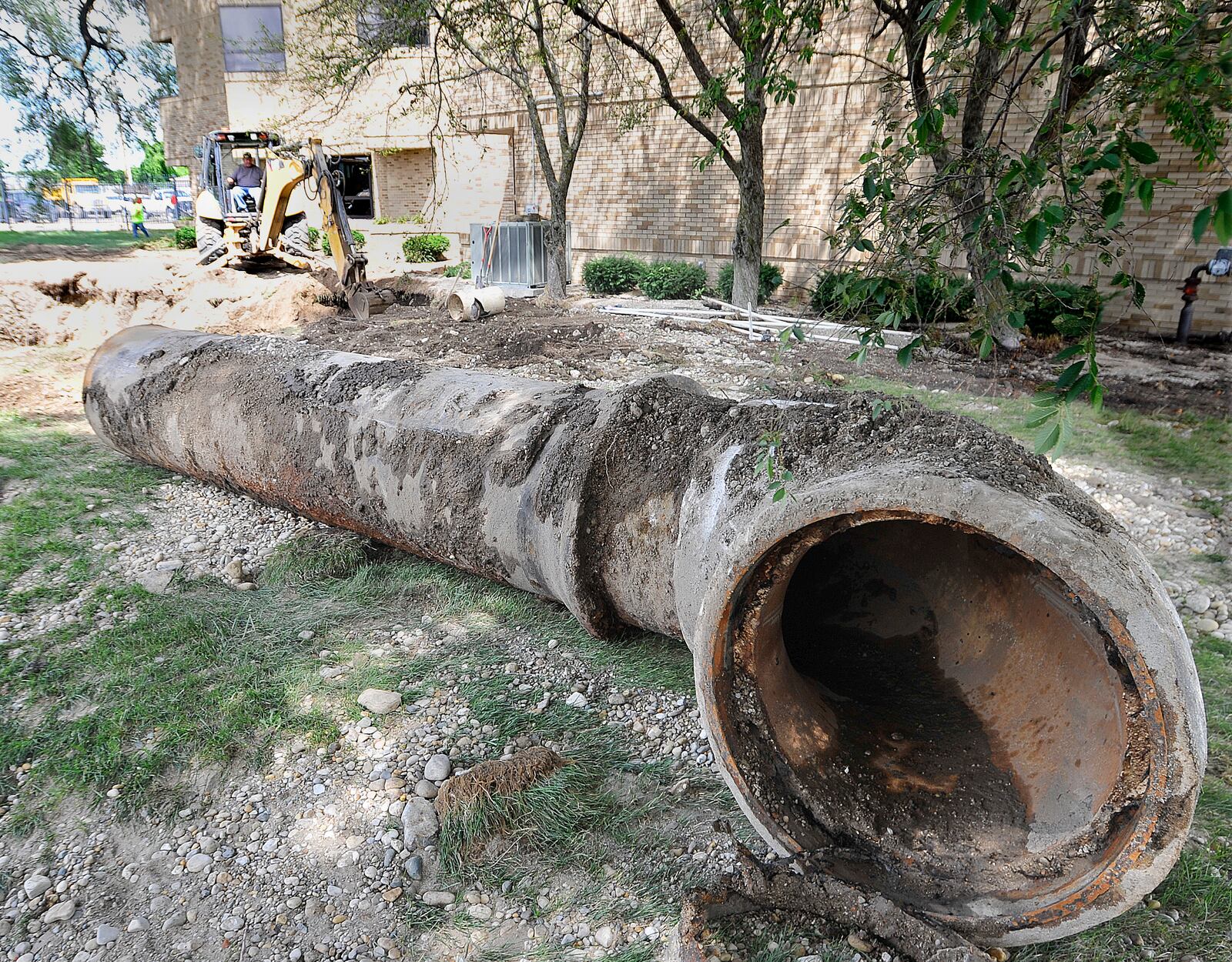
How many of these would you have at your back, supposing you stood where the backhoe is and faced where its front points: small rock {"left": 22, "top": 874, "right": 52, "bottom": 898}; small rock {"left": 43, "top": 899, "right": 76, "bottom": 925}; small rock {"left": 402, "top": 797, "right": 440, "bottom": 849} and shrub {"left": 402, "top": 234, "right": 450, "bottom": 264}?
3

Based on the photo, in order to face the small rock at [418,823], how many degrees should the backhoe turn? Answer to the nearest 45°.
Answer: approximately 180°

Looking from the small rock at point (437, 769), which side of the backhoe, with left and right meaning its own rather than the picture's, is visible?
back

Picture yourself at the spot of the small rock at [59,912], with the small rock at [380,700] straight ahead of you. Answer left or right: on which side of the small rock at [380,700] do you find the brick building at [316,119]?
left

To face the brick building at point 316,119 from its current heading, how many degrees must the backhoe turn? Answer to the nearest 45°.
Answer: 0° — it already faces it

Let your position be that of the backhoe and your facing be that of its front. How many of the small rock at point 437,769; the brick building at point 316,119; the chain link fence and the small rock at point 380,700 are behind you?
2

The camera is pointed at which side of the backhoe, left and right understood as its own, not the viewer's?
back

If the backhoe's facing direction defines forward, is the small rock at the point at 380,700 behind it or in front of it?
behind

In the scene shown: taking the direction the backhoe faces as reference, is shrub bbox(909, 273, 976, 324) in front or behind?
behind

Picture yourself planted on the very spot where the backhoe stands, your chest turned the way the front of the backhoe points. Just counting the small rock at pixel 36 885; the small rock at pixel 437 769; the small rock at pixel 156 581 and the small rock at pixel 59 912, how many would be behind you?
4

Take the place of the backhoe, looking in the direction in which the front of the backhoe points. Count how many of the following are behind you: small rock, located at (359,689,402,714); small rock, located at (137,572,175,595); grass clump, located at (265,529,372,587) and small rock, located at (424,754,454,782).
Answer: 4

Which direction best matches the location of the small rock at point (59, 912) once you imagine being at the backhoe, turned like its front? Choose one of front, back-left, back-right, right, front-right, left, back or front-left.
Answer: back
